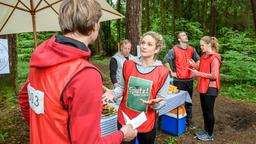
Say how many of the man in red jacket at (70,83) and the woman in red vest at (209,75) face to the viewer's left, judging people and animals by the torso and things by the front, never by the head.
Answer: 1

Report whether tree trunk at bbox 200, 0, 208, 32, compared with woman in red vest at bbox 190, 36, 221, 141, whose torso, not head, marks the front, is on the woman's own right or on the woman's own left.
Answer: on the woman's own right

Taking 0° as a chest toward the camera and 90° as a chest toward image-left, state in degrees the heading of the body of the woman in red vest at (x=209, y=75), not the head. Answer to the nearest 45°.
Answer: approximately 90°

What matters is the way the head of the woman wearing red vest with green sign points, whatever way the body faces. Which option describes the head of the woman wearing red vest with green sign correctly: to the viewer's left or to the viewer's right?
to the viewer's left

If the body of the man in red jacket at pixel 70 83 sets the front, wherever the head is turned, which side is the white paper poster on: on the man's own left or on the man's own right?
on the man's own left

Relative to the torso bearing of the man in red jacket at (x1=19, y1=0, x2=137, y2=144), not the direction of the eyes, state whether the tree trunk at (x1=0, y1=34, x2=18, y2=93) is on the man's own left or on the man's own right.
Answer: on the man's own left

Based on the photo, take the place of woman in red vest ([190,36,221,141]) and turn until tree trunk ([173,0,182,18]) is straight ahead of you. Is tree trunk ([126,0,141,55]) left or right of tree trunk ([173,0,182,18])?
left

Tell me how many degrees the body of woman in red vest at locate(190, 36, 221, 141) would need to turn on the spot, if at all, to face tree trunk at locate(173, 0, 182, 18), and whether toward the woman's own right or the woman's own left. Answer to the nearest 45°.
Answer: approximately 90° to the woman's own right

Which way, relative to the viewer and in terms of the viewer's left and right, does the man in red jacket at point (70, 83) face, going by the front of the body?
facing away from the viewer and to the right of the viewer

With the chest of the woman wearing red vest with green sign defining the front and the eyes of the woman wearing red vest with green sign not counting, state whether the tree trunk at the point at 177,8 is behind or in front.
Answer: behind

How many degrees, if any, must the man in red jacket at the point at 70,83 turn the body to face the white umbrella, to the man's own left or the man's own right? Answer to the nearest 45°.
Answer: approximately 45° to the man's own left

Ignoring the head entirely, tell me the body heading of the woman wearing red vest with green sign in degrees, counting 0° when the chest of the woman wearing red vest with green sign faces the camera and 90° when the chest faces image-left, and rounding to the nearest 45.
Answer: approximately 45°
